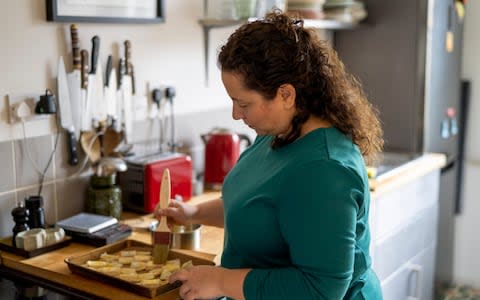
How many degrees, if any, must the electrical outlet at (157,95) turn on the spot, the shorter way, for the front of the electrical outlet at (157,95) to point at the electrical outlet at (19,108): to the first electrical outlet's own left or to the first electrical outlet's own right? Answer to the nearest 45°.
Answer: approximately 90° to the first electrical outlet's own right

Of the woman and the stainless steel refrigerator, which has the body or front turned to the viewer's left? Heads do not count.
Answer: the woman

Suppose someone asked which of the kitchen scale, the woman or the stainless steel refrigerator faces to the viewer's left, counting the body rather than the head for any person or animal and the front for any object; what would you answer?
the woman

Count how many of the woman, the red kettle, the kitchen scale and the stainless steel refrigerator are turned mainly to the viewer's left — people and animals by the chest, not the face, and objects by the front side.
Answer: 2

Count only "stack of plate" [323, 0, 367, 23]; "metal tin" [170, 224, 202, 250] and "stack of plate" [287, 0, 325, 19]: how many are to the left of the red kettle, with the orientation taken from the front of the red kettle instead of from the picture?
1

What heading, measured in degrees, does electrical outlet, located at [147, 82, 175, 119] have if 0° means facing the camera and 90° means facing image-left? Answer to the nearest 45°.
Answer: approximately 315°

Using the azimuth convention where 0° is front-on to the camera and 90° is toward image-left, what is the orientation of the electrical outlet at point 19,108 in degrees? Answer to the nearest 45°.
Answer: approximately 315°

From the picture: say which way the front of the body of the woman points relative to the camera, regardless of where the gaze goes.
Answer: to the viewer's left

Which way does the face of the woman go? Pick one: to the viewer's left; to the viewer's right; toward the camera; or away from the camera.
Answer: to the viewer's left

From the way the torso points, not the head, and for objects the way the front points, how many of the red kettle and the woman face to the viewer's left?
2
